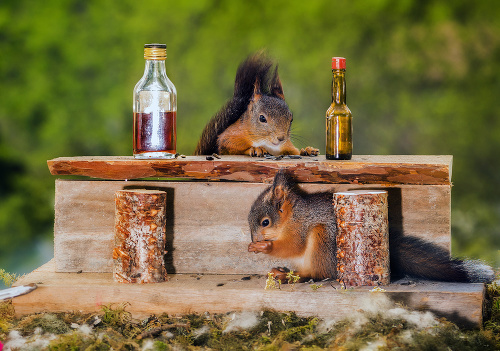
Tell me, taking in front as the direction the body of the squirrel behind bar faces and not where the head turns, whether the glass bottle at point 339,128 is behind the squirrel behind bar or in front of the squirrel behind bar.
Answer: in front

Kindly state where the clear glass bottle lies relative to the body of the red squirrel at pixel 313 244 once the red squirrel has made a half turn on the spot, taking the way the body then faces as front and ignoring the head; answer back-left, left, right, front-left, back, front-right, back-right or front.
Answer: back

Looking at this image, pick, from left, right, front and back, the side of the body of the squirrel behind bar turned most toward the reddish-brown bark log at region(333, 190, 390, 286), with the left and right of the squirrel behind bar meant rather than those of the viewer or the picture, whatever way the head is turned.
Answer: front

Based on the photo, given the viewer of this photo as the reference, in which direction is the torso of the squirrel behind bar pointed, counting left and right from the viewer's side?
facing the viewer and to the right of the viewer

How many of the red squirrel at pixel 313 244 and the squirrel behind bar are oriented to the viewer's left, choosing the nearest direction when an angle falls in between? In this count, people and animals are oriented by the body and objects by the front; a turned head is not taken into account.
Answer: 1

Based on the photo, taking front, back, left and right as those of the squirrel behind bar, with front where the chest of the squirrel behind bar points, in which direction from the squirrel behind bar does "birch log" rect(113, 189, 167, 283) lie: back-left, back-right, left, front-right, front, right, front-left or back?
right

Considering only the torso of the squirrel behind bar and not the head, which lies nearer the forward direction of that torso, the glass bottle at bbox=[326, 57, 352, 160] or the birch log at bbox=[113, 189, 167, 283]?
the glass bottle

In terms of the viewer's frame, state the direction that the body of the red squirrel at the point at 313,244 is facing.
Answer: to the viewer's left
